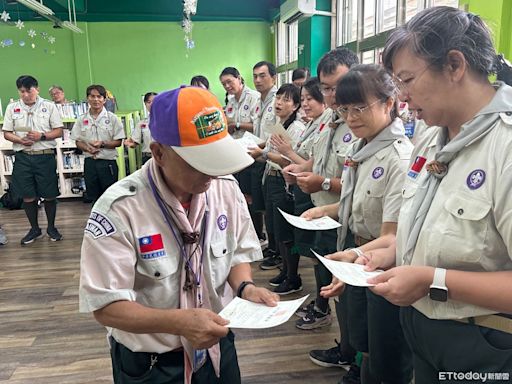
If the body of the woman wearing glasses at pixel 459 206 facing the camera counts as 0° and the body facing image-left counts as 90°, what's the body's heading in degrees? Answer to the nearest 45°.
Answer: approximately 45°

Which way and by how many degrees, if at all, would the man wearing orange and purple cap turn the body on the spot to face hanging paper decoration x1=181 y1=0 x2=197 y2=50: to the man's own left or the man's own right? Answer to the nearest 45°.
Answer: approximately 135° to the man's own left

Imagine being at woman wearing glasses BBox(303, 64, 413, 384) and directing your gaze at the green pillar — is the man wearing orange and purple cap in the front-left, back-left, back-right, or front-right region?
back-left

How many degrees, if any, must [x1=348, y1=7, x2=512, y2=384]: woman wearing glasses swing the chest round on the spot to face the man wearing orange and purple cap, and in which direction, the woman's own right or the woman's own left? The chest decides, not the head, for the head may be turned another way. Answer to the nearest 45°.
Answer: approximately 45° to the woman's own right

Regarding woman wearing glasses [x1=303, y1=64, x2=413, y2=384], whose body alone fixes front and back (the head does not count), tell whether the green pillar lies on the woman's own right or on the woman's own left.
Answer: on the woman's own right

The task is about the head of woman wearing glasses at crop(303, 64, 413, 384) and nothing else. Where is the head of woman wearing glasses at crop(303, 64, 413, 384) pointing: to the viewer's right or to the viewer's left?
to the viewer's left

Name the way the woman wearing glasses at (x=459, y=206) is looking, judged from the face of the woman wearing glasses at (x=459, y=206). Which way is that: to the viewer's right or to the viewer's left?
to the viewer's left
